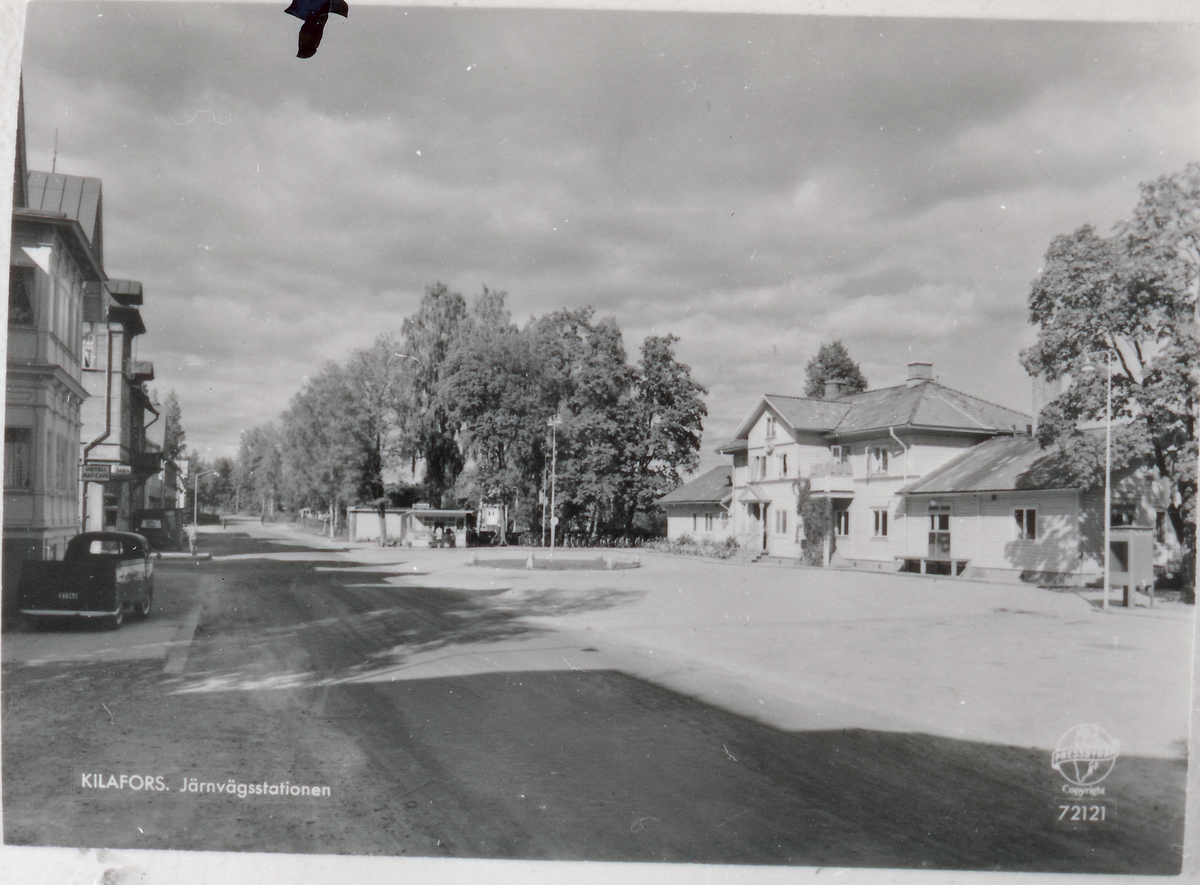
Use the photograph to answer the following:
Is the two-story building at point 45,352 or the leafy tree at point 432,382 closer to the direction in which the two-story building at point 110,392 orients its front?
the leafy tree

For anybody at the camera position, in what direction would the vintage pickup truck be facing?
facing away from the viewer and to the right of the viewer

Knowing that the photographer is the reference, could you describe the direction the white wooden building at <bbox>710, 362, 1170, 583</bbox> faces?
facing the viewer and to the left of the viewer

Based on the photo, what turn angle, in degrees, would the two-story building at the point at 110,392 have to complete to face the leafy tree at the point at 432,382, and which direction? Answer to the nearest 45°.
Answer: approximately 45° to its left

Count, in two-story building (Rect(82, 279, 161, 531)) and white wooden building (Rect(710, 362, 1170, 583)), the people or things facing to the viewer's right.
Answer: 1

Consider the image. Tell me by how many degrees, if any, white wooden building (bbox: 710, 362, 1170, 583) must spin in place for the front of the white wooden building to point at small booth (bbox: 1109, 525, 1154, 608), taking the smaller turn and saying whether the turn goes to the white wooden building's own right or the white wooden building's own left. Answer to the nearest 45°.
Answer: approximately 45° to the white wooden building's own left

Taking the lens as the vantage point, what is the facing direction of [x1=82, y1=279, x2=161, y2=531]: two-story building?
facing to the right of the viewer

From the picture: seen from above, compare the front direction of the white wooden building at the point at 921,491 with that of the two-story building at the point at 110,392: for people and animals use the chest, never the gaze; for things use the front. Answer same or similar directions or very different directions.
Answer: very different directions
